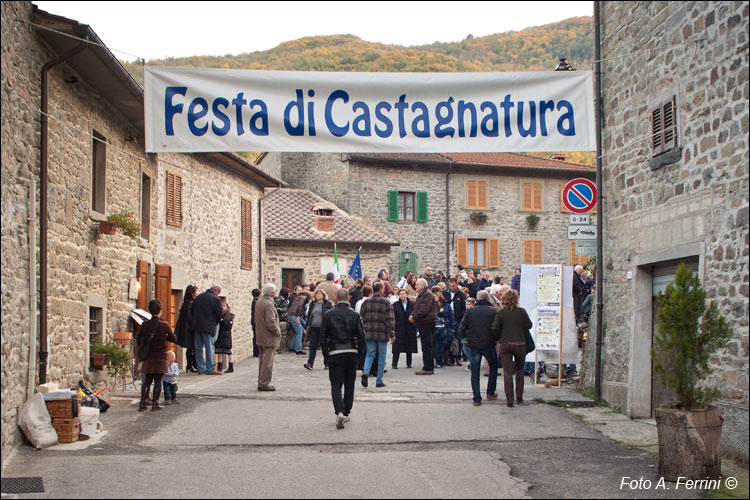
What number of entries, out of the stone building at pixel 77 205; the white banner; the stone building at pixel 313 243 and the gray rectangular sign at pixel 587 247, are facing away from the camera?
0

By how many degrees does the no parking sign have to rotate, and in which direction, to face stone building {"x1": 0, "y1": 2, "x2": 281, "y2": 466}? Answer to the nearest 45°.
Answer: approximately 45° to its right

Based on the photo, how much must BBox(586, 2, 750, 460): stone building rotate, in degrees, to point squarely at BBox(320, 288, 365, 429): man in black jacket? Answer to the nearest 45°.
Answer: approximately 45° to its right

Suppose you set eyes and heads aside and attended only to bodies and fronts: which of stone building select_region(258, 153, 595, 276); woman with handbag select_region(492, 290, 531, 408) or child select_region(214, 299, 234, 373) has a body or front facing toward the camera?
the stone building

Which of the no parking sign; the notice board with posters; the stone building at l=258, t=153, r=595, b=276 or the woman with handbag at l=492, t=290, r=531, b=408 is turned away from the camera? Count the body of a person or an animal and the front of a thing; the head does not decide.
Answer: the woman with handbag

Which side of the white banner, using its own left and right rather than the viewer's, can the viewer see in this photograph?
front

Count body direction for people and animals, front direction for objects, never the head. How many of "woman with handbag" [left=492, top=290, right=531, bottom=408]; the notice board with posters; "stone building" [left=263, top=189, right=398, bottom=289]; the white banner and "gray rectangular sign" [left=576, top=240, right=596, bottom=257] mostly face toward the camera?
4

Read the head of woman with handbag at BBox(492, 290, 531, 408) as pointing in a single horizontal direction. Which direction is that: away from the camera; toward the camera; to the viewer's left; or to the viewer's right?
away from the camera

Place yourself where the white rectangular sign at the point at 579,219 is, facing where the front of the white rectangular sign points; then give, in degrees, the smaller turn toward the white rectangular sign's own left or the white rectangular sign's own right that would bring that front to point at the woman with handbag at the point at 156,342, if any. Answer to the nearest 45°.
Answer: approximately 45° to the white rectangular sign's own right

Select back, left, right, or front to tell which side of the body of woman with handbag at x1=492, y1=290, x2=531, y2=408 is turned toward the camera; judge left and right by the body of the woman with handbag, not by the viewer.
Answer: back

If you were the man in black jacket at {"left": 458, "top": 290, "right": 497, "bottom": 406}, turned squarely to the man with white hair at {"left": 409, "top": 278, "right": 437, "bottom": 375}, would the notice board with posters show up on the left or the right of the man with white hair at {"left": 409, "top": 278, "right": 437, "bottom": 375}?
right

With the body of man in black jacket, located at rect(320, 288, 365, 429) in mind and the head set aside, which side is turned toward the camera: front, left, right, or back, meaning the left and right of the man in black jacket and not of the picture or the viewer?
back

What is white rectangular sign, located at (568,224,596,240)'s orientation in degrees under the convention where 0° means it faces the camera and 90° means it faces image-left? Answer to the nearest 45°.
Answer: approximately 0°

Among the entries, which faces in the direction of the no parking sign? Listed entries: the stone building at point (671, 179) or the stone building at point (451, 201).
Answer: the stone building at point (451, 201)

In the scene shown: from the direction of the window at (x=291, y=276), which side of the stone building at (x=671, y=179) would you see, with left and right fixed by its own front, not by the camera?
right

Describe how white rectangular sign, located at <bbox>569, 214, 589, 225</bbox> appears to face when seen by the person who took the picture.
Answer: facing the viewer
